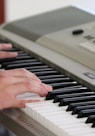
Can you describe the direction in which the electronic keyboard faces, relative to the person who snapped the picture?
facing the viewer and to the left of the viewer
